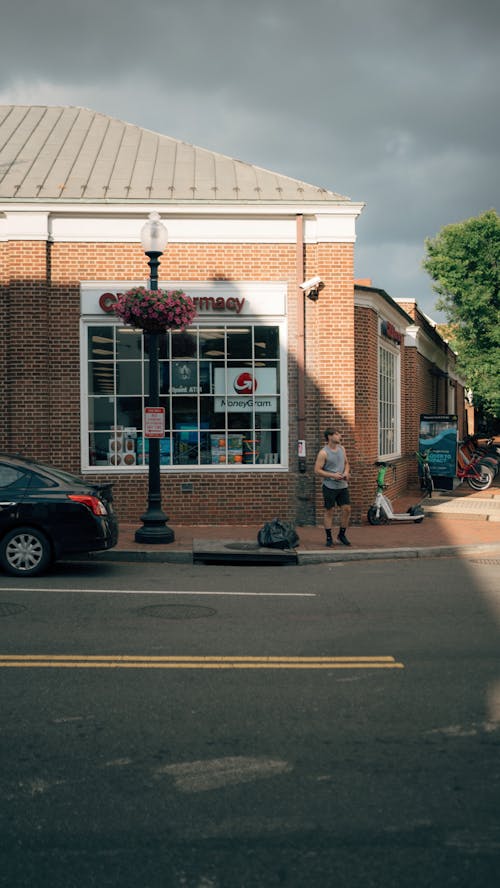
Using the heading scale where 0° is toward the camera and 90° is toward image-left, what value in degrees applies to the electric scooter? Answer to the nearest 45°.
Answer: approximately 90°

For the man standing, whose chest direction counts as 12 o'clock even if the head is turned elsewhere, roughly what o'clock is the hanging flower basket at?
The hanging flower basket is roughly at 4 o'clock from the man standing.

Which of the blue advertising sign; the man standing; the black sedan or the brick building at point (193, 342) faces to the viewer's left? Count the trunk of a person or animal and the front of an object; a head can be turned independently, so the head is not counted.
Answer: the black sedan

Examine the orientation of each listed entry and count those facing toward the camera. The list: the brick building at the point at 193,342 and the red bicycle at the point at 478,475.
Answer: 1

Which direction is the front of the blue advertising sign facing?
toward the camera

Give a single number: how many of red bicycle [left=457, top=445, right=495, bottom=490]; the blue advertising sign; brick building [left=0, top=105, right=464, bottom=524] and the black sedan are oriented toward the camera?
2

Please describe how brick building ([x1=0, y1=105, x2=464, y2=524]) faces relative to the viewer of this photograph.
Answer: facing the viewer

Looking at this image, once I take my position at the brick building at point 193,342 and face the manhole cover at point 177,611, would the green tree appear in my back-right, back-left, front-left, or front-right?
back-left

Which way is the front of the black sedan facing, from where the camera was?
facing to the left of the viewer

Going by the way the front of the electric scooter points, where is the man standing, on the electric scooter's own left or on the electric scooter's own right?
on the electric scooter's own left
